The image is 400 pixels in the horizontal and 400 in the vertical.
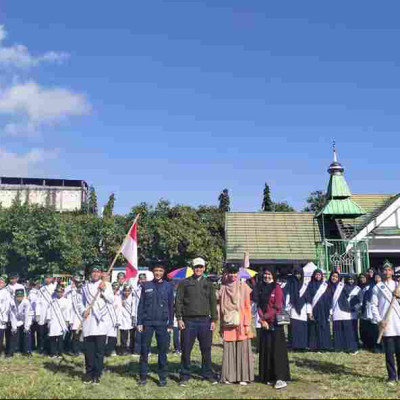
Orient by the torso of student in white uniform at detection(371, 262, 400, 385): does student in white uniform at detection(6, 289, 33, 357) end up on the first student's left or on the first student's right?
on the first student's right

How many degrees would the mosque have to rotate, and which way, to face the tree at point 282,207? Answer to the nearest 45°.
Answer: approximately 180°

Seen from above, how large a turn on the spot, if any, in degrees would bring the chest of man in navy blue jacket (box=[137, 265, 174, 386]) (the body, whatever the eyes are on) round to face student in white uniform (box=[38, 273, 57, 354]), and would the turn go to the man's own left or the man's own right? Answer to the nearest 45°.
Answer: approximately 135° to the man's own right

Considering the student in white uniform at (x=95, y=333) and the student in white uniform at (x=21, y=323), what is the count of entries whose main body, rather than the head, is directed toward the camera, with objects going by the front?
2

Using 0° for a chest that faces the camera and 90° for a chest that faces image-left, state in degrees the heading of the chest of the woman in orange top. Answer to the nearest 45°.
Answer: approximately 0°

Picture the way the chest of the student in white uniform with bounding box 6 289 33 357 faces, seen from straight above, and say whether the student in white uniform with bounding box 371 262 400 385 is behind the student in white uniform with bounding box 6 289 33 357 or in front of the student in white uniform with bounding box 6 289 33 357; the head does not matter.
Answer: in front

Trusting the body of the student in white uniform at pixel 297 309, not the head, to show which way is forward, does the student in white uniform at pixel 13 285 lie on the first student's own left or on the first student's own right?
on the first student's own right

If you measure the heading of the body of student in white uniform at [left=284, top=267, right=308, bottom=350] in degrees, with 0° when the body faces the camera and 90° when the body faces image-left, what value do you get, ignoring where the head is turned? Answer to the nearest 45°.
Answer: approximately 0°
